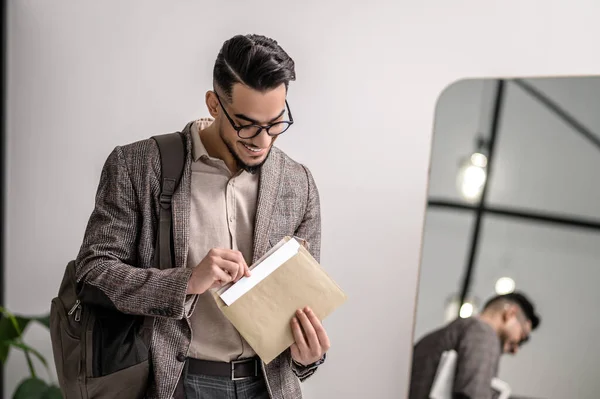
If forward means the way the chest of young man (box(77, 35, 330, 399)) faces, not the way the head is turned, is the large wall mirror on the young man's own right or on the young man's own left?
on the young man's own left

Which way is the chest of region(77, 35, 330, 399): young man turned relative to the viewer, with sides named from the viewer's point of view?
facing the viewer and to the right of the viewer

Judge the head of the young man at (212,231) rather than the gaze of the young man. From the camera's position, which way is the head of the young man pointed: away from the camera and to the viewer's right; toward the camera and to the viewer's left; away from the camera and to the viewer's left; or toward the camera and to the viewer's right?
toward the camera and to the viewer's right
